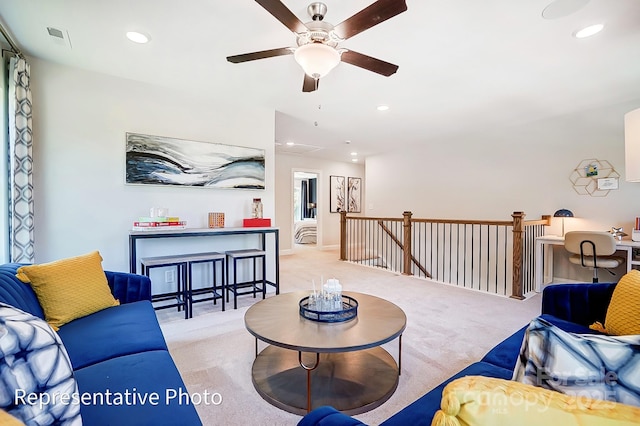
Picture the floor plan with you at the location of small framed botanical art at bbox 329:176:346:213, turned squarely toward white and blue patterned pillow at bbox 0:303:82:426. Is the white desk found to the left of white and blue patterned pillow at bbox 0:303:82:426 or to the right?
left

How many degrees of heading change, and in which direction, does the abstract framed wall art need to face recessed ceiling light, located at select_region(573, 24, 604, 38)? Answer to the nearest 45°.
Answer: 0° — it already faces it

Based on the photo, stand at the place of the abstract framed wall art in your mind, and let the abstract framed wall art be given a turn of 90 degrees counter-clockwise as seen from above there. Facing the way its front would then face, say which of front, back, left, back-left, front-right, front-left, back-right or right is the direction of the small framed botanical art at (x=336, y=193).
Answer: front

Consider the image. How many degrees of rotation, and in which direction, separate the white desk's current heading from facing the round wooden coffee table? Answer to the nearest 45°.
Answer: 0° — it already faces it

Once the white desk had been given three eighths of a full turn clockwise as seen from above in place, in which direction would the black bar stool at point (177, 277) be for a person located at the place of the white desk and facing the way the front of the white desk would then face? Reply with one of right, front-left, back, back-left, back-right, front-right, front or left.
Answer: left

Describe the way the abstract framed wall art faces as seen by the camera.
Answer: facing the viewer and to the right of the viewer

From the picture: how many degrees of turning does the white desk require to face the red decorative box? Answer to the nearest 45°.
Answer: approximately 45° to its right

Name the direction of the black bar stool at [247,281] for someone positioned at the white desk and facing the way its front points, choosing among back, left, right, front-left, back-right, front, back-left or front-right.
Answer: front-right

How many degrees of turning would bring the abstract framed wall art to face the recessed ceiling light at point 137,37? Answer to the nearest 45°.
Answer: approximately 45° to its right

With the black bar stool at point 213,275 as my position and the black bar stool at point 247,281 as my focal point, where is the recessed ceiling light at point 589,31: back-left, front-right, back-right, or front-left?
front-right

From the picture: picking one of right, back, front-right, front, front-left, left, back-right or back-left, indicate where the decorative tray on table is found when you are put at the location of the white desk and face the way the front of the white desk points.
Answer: front

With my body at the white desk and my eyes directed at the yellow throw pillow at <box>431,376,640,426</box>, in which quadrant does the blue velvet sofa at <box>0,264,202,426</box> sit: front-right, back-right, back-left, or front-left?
front-right
